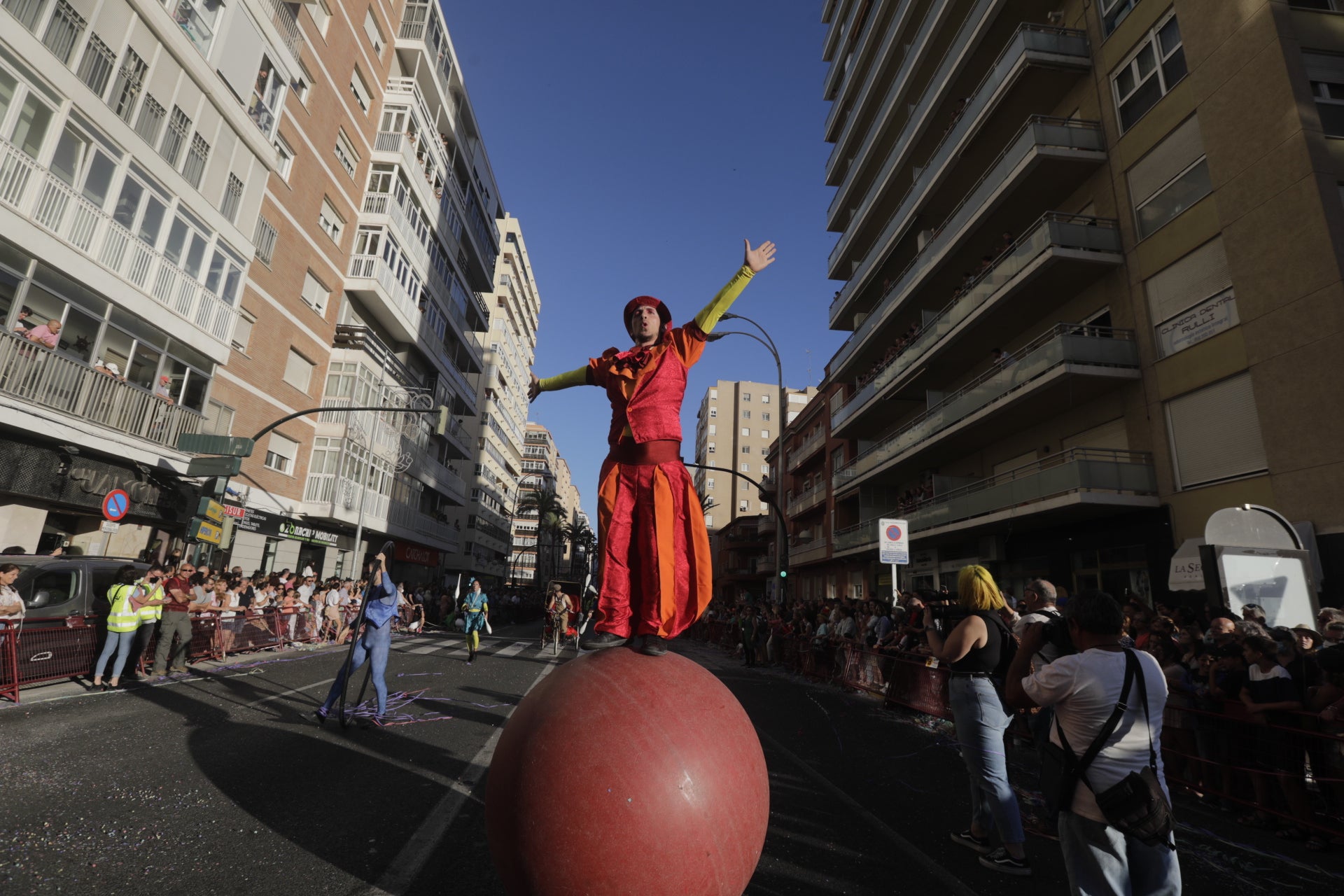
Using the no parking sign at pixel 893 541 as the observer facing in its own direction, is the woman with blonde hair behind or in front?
in front

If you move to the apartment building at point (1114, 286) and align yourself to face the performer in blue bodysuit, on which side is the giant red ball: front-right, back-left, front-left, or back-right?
front-left

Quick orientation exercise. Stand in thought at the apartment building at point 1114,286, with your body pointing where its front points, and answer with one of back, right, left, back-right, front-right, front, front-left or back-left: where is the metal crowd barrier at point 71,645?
front

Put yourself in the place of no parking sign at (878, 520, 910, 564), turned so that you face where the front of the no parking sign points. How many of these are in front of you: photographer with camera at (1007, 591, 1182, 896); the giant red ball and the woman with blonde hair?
3

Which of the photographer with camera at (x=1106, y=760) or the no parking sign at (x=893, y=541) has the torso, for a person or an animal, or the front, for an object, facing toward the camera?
the no parking sign

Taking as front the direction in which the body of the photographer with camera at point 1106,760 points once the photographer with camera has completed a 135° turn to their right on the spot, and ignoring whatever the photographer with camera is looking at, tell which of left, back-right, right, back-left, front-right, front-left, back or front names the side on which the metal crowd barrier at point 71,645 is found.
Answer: back

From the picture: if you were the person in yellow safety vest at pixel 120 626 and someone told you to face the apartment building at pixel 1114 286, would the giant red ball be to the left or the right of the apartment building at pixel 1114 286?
right

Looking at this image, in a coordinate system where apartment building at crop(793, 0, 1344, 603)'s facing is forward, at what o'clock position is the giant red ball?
The giant red ball is roughly at 11 o'clock from the apartment building.

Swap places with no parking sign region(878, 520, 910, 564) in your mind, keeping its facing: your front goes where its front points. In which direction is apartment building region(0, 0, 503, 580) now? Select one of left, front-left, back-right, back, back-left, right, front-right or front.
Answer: right

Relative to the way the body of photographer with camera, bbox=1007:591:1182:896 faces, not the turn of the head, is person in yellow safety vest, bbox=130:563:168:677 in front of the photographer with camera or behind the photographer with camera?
in front

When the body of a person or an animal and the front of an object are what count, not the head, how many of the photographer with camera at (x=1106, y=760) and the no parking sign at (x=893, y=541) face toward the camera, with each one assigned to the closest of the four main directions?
1

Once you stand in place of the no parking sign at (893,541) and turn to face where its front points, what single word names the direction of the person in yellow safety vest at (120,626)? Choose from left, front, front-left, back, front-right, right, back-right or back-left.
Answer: front-right

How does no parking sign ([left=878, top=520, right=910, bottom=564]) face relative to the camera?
toward the camera

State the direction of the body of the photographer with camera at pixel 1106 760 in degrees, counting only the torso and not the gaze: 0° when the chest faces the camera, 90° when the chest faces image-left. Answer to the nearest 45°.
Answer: approximately 135°

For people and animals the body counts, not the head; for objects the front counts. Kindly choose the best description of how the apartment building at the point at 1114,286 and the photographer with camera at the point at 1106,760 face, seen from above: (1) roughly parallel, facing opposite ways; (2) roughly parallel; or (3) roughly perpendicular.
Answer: roughly perpendicular

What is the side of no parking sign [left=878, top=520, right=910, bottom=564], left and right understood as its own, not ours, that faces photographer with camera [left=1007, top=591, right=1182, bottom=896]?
front
